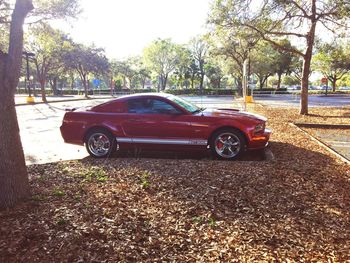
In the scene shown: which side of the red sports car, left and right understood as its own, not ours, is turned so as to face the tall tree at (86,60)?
left

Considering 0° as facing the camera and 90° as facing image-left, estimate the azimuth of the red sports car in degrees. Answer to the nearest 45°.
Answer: approximately 270°
